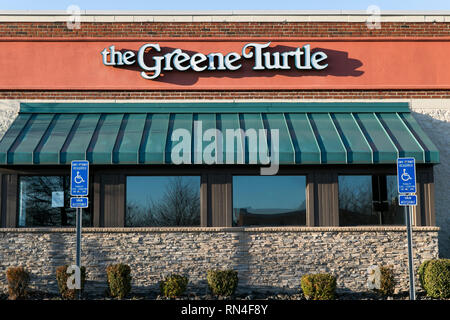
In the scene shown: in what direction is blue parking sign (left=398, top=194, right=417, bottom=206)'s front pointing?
toward the camera

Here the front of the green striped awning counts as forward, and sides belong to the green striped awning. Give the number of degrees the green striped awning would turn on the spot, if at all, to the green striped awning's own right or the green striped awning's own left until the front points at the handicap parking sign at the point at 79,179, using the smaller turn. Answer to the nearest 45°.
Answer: approximately 45° to the green striped awning's own right

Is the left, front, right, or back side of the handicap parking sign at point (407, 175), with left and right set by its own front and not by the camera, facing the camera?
front

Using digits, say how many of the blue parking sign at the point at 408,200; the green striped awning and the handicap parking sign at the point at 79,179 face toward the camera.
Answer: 3

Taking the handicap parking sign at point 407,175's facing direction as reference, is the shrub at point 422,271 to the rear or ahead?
to the rear

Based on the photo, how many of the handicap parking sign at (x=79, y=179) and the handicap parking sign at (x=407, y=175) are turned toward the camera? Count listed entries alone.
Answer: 2

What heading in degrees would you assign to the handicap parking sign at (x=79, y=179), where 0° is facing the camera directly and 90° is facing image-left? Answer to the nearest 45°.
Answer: approximately 0°

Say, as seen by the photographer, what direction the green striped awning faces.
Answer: facing the viewer

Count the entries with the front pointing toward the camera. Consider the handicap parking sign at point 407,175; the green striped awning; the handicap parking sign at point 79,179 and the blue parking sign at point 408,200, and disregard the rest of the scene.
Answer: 4

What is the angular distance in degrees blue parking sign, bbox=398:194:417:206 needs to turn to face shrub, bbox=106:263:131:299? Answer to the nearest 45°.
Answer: approximately 90° to its right
